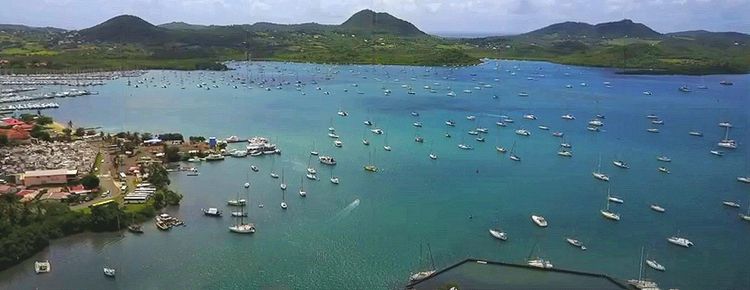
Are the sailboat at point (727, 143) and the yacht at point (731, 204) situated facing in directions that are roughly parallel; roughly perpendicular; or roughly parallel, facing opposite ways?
roughly parallel

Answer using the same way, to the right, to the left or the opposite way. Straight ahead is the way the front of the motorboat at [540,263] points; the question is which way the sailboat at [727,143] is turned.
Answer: the same way

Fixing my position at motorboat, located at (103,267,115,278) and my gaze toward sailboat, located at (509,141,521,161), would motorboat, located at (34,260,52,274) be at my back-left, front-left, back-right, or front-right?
back-left
